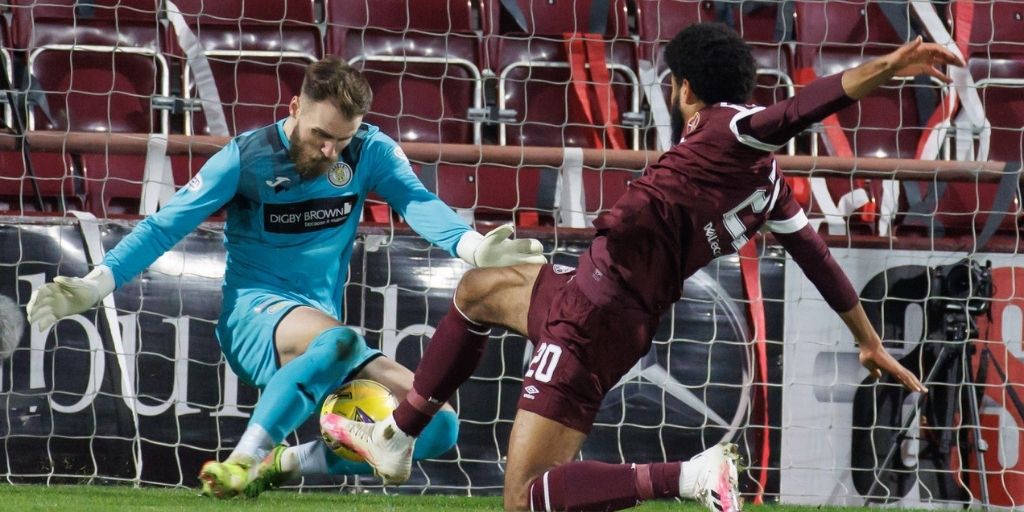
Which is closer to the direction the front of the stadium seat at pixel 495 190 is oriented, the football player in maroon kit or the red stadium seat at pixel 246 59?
the football player in maroon kit

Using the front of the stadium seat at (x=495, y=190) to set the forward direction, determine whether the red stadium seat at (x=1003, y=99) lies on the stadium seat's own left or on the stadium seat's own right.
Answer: on the stadium seat's own left

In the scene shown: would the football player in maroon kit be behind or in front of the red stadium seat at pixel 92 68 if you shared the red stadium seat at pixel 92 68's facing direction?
in front

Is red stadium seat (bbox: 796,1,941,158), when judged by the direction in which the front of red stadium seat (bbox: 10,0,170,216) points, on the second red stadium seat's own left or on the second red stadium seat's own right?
on the second red stadium seat's own left

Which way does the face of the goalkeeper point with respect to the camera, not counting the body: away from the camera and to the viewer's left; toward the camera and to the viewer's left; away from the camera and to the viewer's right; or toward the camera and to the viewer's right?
toward the camera and to the viewer's right

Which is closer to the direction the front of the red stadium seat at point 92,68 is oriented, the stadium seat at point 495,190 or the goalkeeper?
the goalkeeper

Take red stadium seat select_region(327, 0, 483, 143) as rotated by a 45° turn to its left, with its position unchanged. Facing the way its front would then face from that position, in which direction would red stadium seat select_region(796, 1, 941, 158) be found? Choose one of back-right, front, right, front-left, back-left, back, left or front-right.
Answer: front-left

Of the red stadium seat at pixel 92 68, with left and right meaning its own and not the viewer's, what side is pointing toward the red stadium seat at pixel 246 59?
left

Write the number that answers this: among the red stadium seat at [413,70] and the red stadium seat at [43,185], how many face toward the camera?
2

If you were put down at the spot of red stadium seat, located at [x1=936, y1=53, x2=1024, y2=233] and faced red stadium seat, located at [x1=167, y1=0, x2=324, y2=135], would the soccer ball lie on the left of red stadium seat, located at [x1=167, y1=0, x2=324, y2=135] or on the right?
left

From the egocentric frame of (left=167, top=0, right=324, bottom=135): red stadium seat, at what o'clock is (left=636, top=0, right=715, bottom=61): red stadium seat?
(left=636, top=0, right=715, bottom=61): red stadium seat is roughly at 9 o'clock from (left=167, top=0, right=324, bottom=135): red stadium seat.

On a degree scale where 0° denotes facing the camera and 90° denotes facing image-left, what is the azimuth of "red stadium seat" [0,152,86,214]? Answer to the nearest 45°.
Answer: approximately 0°

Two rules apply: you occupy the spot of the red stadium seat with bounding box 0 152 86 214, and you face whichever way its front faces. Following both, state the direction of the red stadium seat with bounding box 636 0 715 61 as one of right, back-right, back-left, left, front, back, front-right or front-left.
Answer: left
